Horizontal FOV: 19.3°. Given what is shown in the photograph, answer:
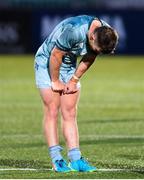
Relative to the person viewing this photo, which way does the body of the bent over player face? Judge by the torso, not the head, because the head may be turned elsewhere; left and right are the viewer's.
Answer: facing the viewer and to the right of the viewer

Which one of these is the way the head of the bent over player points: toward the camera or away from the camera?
toward the camera
